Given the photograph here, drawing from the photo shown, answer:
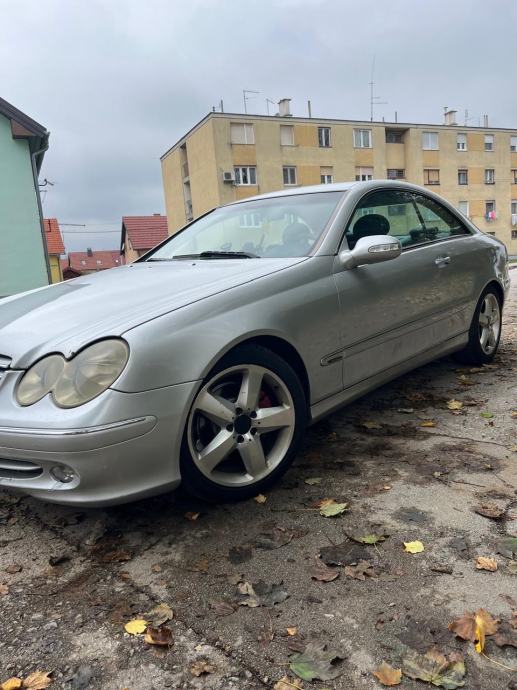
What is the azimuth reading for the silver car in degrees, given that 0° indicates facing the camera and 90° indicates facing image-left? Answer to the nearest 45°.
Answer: approximately 45°

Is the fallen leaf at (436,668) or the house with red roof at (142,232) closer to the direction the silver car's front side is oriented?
the fallen leaf

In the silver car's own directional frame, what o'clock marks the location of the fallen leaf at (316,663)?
The fallen leaf is roughly at 10 o'clock from the silver car.

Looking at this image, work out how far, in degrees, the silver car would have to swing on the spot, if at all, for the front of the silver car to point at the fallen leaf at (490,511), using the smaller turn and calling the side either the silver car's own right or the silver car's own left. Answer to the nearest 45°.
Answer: approximately 135° to the silver car's own left

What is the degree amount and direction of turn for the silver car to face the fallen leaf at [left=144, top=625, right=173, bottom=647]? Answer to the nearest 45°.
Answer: approximately 45° to its left

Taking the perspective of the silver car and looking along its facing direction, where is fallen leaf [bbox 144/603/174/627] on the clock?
The fallen leaf is roughly at 11 o'clock from the silver car.

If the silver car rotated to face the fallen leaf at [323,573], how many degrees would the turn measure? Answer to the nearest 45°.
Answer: approximately 90° to its left

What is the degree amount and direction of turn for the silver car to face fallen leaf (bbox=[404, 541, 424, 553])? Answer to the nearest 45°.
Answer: approximately 90° to its left

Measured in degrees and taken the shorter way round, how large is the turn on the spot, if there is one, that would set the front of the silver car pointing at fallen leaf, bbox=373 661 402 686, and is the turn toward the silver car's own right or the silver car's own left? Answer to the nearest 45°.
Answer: approximately 45° to the silver car's own left

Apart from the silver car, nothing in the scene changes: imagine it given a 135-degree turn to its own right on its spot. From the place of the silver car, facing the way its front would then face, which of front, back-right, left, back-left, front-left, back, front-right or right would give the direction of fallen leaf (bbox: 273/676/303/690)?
back

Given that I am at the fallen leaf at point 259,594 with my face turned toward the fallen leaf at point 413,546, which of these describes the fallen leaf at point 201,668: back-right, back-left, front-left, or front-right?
back-right

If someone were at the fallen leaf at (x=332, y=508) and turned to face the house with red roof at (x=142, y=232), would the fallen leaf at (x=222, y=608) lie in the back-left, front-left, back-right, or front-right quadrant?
back-left
